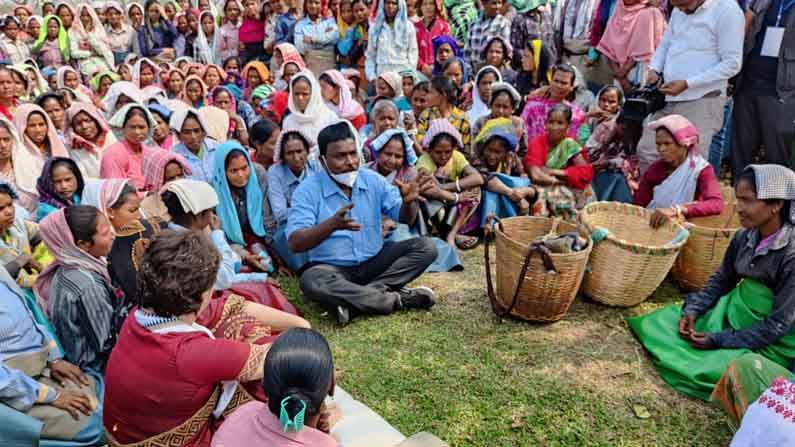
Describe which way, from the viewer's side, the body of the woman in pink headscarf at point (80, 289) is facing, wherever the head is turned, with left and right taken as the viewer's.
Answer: facing to the right of the viewer

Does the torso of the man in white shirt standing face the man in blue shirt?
yes

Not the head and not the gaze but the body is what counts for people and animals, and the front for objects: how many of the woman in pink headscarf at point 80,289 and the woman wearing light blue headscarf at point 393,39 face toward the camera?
1

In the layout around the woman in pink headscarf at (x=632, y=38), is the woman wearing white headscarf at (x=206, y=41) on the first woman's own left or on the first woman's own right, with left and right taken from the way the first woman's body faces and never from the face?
on the first woman's own right

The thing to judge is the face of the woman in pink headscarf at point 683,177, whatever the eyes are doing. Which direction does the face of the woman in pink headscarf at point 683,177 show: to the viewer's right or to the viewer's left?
to the viewer's left

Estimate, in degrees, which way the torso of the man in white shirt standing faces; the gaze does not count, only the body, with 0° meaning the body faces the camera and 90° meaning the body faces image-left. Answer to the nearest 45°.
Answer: approximately 45°

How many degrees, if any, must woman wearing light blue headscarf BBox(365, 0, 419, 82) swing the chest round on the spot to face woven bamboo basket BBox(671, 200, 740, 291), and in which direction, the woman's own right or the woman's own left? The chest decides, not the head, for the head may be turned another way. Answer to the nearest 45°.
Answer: approximately 45° to the woman's own left

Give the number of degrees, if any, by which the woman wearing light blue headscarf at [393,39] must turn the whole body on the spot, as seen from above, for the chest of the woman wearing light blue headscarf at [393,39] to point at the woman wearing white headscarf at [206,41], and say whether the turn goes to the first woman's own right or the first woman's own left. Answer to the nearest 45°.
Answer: approximately 135° to the first woman's own right
